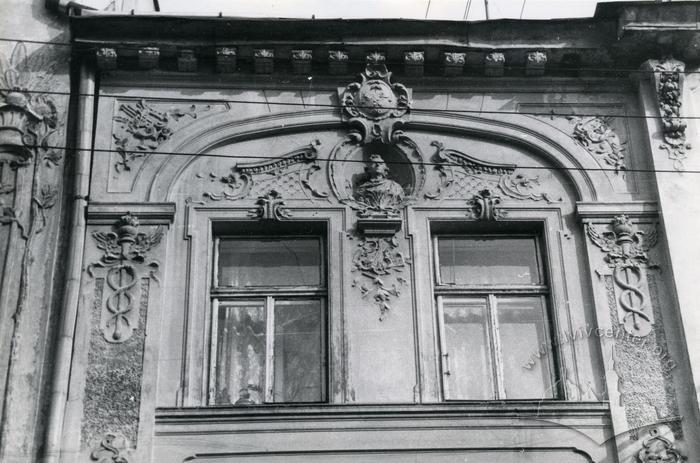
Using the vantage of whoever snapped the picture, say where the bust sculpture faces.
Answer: facing the viewer
